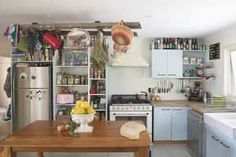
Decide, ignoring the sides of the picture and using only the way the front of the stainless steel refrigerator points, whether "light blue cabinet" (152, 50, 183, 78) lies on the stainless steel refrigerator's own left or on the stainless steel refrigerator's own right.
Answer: on the stainless steel refrigerator's own left

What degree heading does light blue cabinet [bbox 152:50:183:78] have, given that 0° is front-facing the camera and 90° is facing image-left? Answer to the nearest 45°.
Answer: approximately 0°

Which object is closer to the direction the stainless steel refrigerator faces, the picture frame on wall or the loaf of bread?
the loaf of bread

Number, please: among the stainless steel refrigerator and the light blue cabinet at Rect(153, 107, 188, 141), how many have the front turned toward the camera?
2

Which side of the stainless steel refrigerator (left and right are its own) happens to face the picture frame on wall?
left

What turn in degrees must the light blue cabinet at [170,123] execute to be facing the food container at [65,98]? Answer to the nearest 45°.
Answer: approximately 45° to its right
